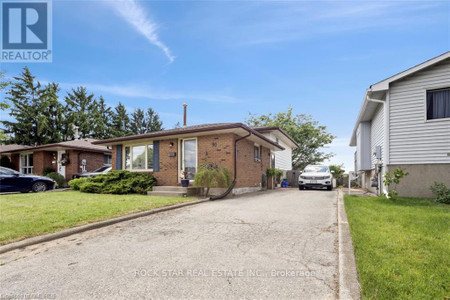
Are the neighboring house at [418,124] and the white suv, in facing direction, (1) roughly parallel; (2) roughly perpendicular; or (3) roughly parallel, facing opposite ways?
roughly parallel

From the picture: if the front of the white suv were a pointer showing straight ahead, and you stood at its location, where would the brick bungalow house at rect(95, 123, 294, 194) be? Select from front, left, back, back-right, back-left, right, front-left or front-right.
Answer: front-right

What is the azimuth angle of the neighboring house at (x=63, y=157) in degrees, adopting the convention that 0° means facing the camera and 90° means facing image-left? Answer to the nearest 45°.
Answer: approximately 45°

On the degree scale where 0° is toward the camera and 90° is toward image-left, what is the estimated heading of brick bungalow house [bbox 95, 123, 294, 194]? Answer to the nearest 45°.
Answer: approximately 45°

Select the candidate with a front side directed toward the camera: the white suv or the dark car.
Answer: the white suv

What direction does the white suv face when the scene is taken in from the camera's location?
facing the viewer

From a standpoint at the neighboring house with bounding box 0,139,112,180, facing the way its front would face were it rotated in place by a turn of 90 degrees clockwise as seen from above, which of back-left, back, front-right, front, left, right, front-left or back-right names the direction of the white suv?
back

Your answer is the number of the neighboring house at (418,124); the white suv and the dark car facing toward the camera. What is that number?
2

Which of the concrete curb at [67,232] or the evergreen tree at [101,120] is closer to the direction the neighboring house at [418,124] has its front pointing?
the concrete curb

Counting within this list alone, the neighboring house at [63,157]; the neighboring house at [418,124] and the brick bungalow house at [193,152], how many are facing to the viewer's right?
0
